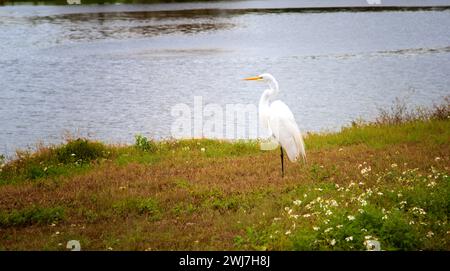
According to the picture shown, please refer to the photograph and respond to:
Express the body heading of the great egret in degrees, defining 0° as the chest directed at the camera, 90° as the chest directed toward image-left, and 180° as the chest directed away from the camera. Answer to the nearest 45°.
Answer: approximately 90°
